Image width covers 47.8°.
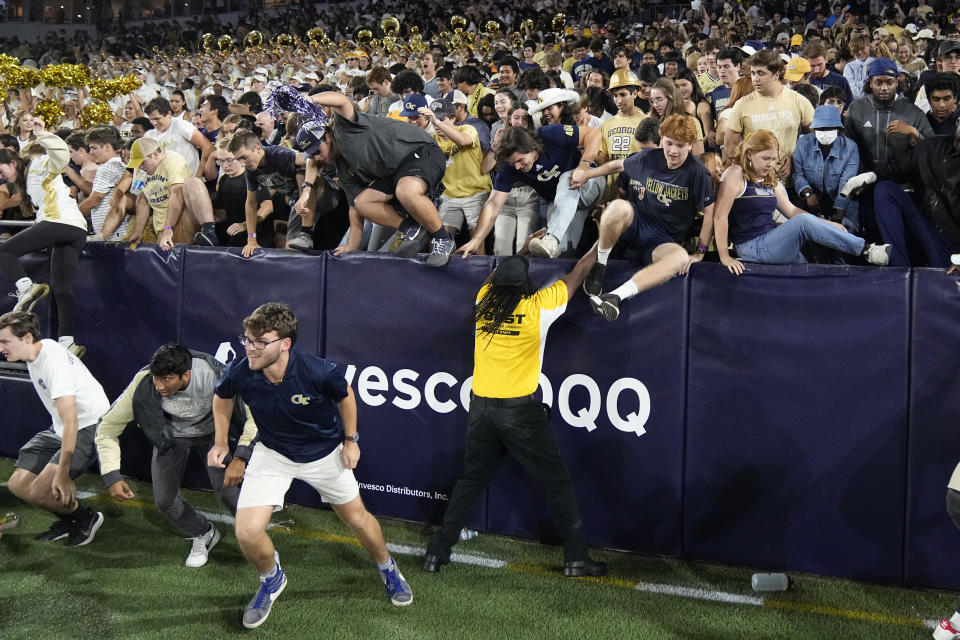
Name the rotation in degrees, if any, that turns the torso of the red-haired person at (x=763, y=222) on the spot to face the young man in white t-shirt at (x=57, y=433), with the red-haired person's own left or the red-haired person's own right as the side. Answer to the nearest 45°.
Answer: approximately 135° to the red-haired person's own right

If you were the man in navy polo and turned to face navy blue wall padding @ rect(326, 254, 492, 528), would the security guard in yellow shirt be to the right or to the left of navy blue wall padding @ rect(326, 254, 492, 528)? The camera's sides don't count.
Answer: right

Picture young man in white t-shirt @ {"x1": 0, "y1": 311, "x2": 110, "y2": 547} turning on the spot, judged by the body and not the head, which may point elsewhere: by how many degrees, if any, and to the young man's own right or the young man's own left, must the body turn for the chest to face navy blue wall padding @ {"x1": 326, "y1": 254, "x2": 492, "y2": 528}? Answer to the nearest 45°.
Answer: approximately 180°

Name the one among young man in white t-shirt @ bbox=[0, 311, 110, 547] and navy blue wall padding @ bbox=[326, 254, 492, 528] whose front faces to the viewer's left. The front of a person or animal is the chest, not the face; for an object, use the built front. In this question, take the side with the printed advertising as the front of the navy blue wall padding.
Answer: the young man in white t-shirt

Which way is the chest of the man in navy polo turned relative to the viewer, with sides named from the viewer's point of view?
facing the viewer and to the left of the viewer

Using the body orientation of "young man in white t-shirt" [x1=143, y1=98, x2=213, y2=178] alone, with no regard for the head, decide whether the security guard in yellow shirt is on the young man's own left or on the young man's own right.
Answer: on the young man's own left

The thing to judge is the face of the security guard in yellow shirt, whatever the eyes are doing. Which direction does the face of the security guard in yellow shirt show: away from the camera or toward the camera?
away from the camera

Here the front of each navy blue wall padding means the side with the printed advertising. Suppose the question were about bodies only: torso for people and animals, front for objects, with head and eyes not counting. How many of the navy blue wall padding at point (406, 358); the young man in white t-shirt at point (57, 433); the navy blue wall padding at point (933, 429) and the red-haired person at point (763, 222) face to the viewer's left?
1

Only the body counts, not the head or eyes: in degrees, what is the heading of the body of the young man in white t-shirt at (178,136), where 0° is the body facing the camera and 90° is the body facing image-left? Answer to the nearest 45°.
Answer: approximately 45°

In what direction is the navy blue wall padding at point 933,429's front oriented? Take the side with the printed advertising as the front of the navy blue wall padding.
toward the camera

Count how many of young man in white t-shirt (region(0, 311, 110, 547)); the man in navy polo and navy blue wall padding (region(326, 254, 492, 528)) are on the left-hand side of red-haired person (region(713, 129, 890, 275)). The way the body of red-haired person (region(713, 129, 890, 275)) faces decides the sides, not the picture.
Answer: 0

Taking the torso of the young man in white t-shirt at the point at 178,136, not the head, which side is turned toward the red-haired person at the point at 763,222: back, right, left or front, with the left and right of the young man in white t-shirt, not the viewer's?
left

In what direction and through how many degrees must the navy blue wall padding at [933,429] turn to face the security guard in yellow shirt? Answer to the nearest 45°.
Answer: approximately 90° to its right

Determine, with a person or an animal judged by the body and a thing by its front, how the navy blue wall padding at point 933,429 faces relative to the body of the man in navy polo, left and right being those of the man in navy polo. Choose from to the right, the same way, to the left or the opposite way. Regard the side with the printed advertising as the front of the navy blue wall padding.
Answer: the same way

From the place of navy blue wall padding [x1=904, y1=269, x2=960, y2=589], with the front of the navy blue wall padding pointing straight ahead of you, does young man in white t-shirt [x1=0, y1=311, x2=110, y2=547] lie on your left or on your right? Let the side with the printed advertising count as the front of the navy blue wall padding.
on your right

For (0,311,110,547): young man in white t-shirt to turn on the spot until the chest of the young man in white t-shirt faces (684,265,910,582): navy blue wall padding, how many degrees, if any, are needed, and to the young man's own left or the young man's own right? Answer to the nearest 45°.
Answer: approximately 135° to the young man's own left

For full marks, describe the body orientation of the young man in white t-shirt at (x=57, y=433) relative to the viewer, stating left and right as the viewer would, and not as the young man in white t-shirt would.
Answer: facing to the left of the viewer

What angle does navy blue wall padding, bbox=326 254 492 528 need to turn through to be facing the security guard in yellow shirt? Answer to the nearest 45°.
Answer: approximately 45° to its left

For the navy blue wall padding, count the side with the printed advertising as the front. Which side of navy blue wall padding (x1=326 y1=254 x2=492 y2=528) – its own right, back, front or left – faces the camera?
front

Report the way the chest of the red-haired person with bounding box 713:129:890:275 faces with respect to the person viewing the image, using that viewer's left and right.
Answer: facing the viewer and to the right of the viewer
